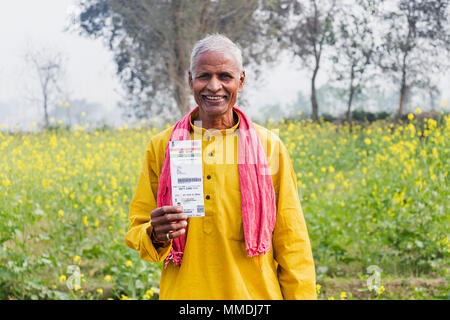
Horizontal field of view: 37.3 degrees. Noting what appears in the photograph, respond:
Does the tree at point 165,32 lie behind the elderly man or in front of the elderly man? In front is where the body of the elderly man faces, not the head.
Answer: behind

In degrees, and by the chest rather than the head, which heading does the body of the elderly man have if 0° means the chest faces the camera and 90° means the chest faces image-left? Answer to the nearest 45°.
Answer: approximately 0°
